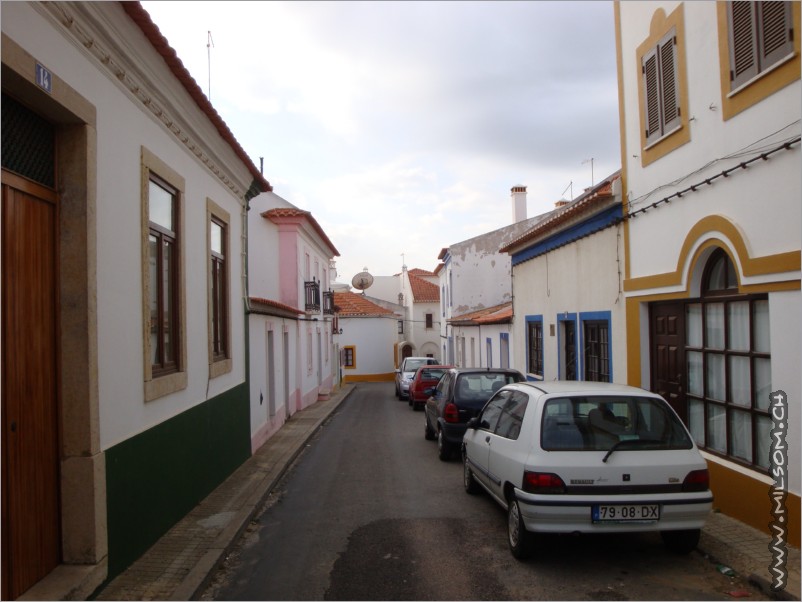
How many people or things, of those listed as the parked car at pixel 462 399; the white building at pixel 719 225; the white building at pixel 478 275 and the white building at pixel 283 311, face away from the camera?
1

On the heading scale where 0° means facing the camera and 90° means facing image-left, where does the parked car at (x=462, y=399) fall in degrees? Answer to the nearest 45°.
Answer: approximately 180°

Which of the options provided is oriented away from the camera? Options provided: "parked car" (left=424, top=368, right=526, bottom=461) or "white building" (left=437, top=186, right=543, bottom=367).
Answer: the parked car

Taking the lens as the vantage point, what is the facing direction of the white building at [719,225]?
facing the viewer and to the left of the viewer

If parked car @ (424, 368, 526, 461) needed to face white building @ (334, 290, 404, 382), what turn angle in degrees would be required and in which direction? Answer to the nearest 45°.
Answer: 0° — it already faces it

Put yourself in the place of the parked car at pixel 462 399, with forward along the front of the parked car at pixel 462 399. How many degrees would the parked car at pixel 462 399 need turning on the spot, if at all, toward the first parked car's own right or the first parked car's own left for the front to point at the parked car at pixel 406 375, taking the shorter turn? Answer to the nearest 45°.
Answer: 0° — it already faces it

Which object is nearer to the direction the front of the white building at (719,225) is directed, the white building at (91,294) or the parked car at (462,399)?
the white building

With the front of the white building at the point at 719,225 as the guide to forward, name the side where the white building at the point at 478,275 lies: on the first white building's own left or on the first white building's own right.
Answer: on the first white building's own right

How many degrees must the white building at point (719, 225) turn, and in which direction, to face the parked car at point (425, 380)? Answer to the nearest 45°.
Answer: approximately 90° to its right

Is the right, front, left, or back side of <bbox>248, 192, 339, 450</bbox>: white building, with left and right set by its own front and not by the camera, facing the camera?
right

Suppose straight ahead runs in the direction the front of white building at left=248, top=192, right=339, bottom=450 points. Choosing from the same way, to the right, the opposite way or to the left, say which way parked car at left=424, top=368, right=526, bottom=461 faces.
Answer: to the left

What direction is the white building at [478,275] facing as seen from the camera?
to the viewer's left

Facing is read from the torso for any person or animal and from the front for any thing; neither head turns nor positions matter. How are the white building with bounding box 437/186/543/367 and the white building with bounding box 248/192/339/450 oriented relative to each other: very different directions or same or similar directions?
very different directions

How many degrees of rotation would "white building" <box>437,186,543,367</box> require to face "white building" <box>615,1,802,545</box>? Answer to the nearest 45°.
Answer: approximately 90° to its left

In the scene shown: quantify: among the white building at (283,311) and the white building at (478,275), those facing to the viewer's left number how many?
1
